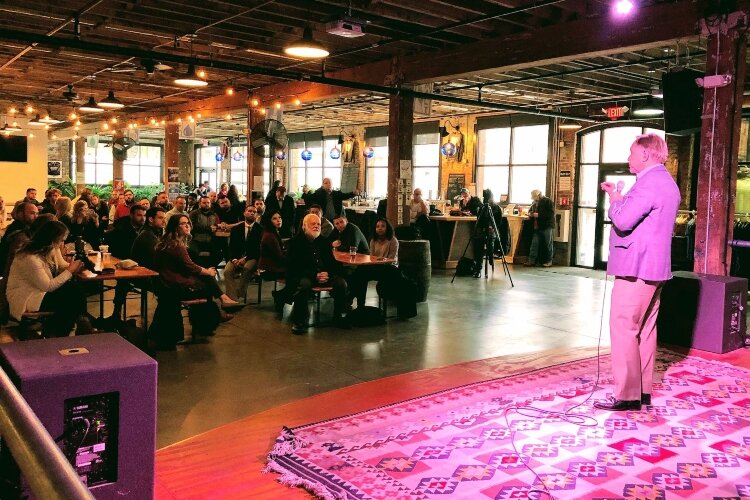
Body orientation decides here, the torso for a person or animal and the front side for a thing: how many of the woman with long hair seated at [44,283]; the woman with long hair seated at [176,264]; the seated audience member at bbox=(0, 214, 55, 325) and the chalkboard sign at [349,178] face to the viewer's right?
3

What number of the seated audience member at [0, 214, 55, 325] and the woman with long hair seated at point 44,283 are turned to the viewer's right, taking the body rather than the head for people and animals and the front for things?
2

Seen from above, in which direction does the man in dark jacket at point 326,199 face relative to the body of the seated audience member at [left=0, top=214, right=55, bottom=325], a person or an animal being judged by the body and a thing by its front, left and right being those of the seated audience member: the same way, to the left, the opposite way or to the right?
to the right

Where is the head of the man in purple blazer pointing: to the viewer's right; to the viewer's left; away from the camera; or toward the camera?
to the viewer's left

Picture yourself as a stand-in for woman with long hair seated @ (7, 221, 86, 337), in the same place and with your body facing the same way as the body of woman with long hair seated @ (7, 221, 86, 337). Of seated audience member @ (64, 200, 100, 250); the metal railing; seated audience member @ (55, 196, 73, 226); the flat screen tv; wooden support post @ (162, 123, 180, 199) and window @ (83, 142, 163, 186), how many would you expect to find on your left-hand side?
5

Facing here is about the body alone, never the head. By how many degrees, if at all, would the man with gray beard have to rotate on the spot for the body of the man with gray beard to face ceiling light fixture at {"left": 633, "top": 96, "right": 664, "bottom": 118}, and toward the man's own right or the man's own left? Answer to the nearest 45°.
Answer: approximately 90° to the man's own left

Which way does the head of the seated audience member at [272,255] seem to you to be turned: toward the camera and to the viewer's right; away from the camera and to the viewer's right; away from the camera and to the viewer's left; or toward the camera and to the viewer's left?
toward the camera and to the viewer's right

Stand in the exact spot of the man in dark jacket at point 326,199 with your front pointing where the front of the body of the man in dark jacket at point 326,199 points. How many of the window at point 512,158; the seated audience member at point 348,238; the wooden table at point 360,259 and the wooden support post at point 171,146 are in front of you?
2

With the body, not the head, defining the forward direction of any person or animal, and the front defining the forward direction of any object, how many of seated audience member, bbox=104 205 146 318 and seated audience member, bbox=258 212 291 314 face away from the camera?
0

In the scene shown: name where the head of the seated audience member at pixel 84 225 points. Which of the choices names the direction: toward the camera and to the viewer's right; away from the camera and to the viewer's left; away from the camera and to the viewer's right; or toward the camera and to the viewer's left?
toward the camera and to the viewer's right

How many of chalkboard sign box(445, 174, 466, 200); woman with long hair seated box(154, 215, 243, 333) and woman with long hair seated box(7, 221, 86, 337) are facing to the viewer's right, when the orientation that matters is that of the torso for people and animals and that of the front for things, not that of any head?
2

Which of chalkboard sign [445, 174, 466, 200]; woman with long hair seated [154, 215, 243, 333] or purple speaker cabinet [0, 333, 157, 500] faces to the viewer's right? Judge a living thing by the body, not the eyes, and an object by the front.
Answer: the woman with long hair seated

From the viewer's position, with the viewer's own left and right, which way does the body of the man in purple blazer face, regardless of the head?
facing to the left of the viewer

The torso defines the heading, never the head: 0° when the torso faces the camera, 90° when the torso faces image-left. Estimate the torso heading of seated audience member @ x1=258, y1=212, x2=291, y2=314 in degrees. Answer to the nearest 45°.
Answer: approximately 315°
